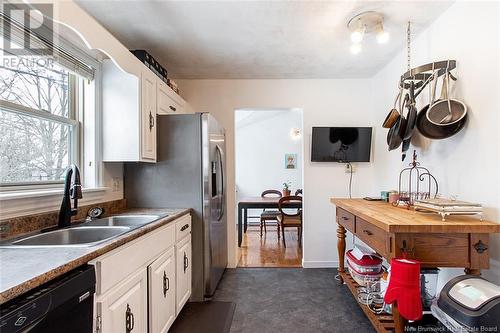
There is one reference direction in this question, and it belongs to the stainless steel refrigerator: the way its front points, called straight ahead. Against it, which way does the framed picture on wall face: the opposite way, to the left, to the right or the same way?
to the right

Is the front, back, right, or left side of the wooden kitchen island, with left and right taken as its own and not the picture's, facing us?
left

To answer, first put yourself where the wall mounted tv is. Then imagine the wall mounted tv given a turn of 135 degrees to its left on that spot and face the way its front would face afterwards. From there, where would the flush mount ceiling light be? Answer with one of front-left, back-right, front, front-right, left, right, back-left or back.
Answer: back-right

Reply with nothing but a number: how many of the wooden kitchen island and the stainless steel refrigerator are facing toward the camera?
0

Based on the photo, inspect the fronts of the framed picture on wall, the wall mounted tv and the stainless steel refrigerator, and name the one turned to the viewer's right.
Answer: the stainless steel refrigerator

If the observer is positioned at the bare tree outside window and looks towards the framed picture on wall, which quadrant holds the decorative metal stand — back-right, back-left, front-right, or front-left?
front-right

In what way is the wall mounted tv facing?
toward the camera

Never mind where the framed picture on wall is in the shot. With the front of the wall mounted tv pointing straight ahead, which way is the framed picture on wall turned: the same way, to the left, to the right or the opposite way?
the same way

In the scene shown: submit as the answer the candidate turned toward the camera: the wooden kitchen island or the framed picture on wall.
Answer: the framed picture on wall

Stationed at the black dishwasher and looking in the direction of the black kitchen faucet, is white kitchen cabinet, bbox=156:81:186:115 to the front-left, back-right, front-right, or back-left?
front-right

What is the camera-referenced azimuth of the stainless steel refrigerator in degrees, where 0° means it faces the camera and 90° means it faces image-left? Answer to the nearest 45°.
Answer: approximately 270°

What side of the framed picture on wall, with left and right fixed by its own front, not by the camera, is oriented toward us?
front

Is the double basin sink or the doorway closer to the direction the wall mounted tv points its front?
the double basin sink

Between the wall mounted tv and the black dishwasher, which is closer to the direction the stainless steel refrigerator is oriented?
the wall mounted tv
